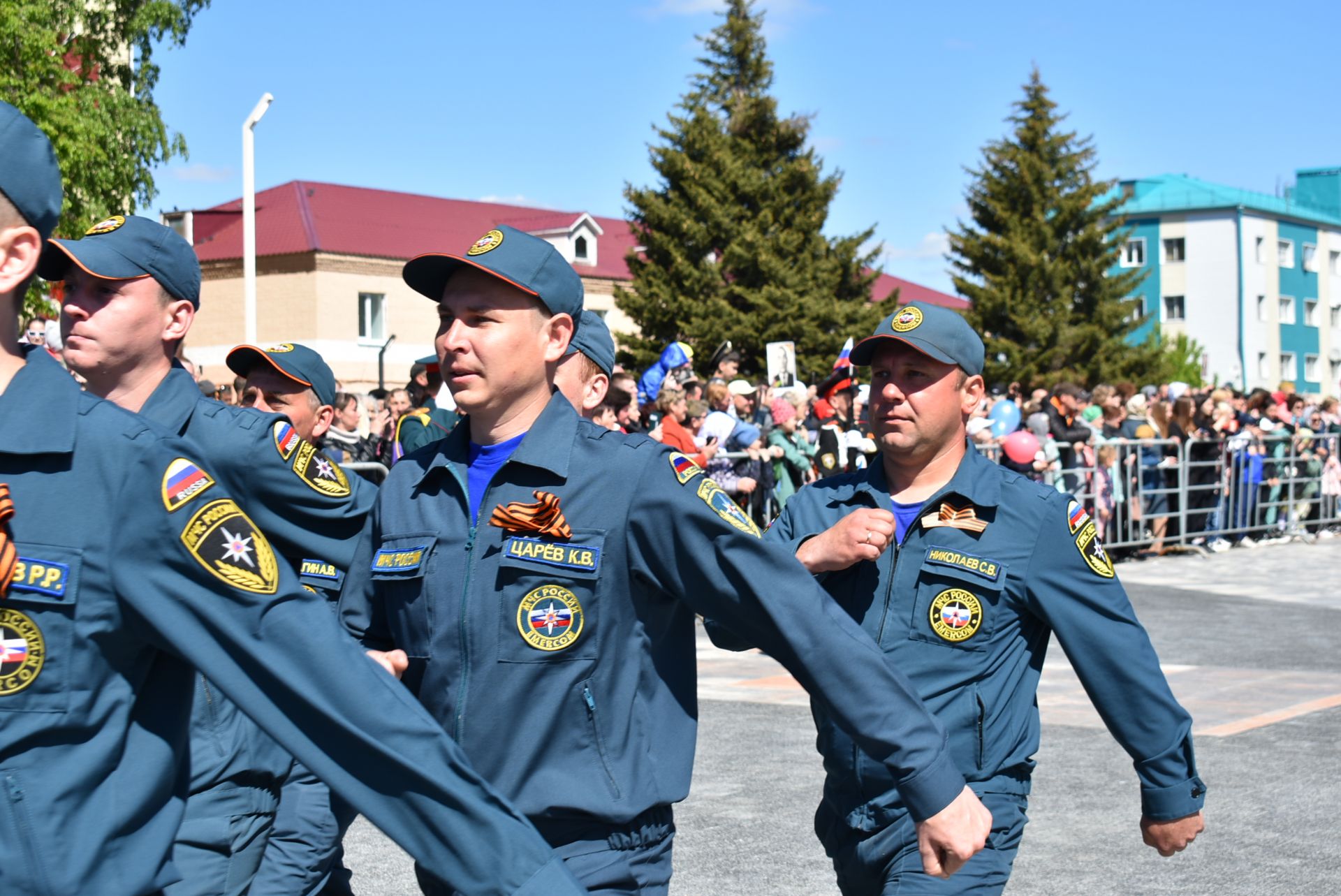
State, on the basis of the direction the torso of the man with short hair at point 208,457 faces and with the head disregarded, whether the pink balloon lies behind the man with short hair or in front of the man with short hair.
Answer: behind

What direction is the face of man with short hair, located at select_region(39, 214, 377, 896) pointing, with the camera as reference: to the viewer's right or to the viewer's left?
to the viewer's left

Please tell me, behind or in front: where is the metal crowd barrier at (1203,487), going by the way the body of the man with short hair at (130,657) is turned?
behind

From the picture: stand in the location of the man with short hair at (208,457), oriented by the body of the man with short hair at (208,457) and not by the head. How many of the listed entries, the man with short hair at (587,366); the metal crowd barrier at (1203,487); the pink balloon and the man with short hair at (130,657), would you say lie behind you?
3

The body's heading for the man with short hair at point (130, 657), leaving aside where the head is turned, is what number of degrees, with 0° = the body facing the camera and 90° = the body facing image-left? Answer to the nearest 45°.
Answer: approximately 45°

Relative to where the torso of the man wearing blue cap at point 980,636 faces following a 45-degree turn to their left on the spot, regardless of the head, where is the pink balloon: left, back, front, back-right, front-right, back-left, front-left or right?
back

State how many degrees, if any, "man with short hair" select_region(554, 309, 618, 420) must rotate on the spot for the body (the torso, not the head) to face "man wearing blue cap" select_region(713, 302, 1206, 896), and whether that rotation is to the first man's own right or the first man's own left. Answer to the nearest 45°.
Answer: approximately 90° to the first man's own left

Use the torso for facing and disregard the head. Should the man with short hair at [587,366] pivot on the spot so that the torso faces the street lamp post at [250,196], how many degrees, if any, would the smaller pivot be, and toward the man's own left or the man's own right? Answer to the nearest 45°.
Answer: approximately 135° to the man's own right

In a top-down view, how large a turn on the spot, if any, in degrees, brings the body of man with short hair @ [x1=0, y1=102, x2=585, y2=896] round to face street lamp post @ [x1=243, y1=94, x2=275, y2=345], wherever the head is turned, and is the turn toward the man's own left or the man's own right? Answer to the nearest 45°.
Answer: approximately 135° to the man's own right
